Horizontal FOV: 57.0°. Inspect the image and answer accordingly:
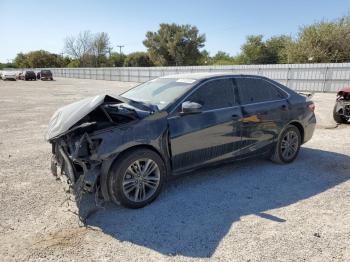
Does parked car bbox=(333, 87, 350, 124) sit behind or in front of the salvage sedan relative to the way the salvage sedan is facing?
behind

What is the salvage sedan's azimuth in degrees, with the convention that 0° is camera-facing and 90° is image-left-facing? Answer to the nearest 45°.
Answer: approximately 45°

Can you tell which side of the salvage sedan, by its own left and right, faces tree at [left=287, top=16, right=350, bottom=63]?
back
